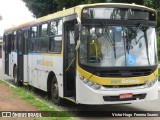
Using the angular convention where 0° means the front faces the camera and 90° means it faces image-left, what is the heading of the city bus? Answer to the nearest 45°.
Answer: approximately 315°

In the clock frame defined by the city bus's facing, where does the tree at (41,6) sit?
The tree is roughly at 7 o'clock from the city bus.
